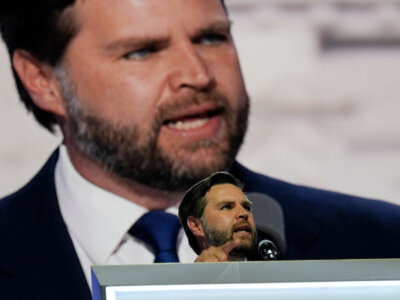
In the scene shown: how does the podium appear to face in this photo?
toward the camera

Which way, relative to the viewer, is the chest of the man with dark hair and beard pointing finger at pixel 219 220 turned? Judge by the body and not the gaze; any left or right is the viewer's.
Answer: facing the viewer and to the right of the viewer
